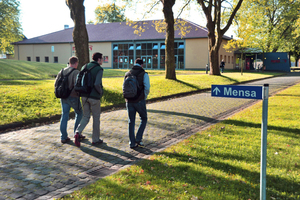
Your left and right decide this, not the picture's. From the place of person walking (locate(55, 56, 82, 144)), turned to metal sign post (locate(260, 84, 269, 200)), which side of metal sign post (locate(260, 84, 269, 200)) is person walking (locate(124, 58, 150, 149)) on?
left

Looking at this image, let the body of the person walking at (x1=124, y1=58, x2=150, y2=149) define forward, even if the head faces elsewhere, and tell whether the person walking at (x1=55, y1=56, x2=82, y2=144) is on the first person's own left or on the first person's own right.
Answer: on the first person's own left

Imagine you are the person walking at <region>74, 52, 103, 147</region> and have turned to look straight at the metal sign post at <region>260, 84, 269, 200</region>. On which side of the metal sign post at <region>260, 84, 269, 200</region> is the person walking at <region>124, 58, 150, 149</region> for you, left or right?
left

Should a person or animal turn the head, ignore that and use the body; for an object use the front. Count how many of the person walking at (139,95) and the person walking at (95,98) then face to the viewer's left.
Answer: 0

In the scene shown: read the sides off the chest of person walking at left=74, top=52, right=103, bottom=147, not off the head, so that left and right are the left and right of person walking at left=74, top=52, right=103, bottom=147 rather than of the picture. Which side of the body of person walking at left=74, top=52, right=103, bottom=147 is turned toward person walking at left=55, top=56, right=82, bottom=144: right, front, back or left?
left

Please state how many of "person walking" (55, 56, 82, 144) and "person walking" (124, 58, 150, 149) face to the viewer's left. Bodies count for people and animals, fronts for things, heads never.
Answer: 0

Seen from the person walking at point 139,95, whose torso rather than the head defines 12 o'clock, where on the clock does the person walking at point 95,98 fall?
the person walking at point 95,98 is roughly at 8 o'clock from the person walking at point 139,95.

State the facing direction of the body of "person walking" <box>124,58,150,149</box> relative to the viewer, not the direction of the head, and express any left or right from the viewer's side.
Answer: facing away from the viewer and to the right of the viewer

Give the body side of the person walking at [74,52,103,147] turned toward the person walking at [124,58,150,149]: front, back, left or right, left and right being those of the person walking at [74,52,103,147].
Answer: right

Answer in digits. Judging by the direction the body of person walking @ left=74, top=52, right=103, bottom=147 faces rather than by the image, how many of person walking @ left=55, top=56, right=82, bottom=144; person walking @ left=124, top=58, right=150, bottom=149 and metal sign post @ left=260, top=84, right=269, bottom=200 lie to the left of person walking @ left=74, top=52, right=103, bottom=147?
1

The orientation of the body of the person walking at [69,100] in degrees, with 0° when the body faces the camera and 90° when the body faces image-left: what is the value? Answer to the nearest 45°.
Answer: approximately 225°

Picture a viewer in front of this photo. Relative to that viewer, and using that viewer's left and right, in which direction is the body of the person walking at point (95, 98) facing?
facing away from the viewer and to the right of the viewer
